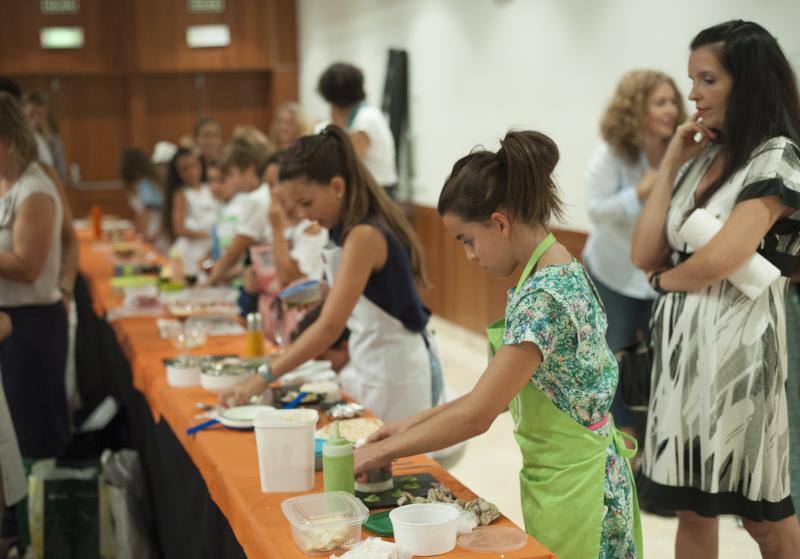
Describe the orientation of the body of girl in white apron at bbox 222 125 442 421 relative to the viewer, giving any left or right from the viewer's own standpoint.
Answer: facing to the left of the viewer

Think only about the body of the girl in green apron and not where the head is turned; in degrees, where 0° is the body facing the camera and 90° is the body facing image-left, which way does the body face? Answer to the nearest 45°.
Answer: approximately 90°

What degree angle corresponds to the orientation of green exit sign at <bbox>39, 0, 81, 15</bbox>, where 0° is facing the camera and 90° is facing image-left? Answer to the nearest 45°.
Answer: approximately 0°

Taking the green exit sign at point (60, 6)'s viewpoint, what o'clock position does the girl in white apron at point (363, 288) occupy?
The girl in white apron is roughly at 12 o'clock from the green exit sign.

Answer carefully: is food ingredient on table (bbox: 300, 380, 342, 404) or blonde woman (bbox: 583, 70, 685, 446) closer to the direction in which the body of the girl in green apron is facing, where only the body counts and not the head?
the food ingredient on table

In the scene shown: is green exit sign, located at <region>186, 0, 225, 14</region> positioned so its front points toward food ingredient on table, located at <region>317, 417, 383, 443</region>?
yes

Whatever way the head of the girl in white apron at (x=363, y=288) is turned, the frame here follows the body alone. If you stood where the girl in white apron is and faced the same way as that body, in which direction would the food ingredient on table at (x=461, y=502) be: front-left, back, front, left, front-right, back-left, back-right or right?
left

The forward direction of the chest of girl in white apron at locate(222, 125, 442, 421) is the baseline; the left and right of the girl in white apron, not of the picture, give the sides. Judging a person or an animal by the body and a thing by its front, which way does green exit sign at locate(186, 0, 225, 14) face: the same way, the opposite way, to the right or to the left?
to the left

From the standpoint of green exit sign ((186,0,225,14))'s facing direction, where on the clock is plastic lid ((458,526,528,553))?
The plastic lid is roughly at 12 o'clock from the green exit sign.

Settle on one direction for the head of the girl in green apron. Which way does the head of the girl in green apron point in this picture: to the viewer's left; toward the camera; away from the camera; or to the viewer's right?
to the viewer's left

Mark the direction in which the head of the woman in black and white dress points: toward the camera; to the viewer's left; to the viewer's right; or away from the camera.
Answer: to the viewer's left
